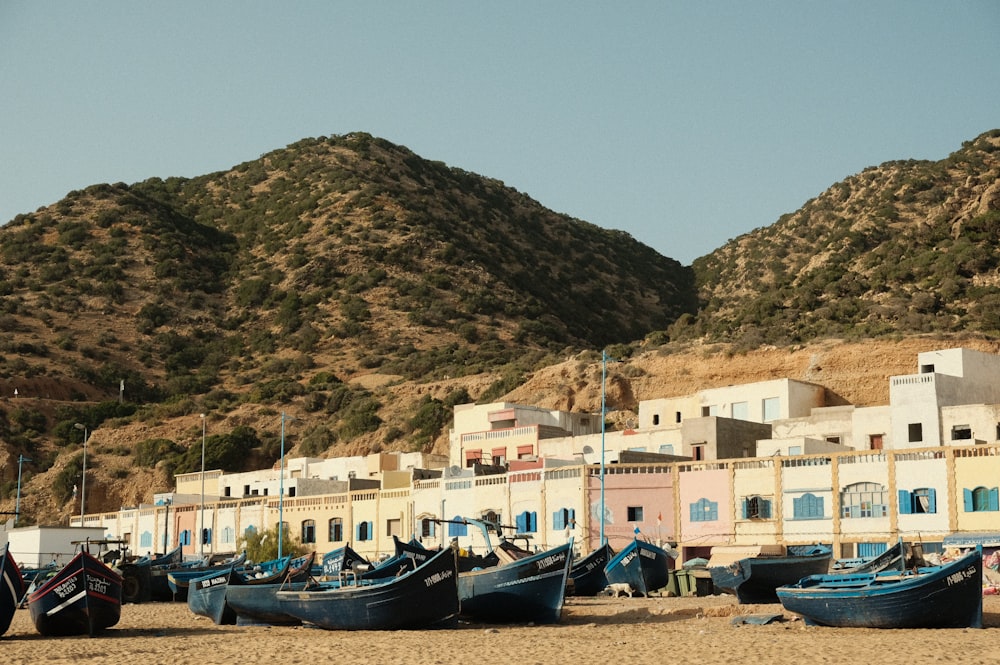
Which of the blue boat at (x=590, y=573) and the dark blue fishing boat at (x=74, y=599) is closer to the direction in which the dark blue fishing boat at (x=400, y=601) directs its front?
the blue boat

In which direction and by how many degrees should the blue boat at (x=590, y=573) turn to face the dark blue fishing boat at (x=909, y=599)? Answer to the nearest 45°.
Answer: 0° — it already faces it

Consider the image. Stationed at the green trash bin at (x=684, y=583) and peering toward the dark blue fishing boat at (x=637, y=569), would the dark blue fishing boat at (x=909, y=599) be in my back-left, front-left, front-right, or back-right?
back-left

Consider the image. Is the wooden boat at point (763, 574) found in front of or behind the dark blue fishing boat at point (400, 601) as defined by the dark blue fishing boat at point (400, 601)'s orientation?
in front

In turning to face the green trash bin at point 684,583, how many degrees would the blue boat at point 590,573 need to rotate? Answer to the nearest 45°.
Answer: approximately 45° to its left

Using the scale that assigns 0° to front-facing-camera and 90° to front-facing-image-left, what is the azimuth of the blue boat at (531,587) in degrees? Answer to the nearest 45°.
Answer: approximately 315°

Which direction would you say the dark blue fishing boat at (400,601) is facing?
to the viewer's right

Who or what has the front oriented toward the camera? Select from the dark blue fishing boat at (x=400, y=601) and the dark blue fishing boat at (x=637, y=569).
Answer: the dark blue fishing boat at (x=637, y=569)

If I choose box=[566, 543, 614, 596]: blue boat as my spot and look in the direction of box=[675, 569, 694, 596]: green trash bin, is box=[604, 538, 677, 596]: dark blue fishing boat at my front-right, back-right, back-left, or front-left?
front-right

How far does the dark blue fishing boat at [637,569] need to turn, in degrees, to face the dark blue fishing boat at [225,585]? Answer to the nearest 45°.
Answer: approximately 45° to its right

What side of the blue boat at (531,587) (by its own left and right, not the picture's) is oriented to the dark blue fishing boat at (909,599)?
front

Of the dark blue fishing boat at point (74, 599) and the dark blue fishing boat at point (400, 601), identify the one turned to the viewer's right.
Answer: the dark blue fishing boat at point (400, 601)
